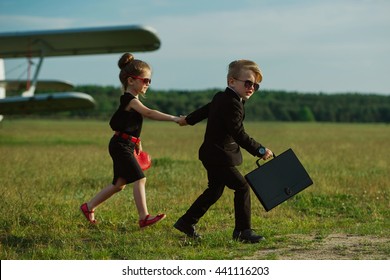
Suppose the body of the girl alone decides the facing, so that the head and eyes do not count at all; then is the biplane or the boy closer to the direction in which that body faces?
the boy

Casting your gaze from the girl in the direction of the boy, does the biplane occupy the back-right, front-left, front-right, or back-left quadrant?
back-left

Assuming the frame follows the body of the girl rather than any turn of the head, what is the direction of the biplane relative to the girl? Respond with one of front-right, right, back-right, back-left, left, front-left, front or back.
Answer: left

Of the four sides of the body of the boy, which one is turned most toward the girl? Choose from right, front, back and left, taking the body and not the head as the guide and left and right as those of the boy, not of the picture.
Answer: back

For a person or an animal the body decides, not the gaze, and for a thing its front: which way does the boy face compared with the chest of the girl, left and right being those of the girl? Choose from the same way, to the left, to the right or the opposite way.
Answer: the same way

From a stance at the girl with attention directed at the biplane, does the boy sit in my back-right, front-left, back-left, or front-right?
back-right

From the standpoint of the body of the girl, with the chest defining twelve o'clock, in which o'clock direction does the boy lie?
The boy is roughly at 1 o'clock from the girl.

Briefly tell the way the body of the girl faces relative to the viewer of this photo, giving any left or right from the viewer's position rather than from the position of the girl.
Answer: facing to the right of the viewer

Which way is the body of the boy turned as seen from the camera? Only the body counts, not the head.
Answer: to the viewer's right

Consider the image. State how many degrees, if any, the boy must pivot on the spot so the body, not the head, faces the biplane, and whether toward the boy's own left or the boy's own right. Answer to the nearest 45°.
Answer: approximately 90° to the boy's own left

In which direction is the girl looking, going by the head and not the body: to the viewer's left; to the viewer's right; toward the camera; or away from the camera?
to the viewer's right

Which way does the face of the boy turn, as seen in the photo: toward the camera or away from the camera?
toward the camera

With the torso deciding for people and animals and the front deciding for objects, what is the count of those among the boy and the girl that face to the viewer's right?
2
